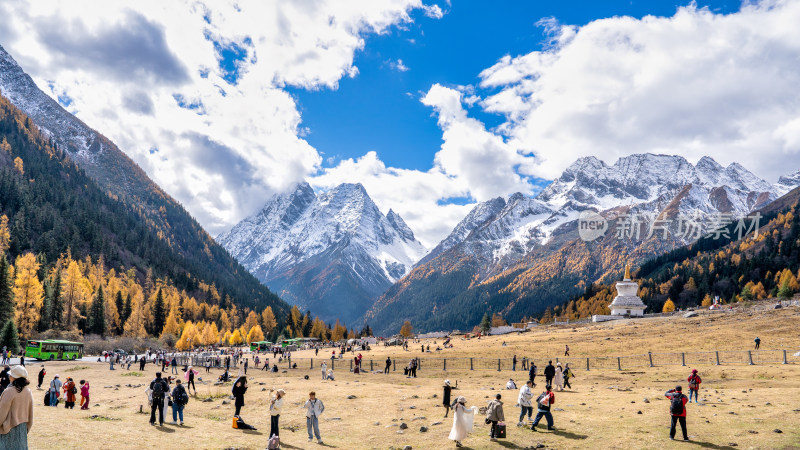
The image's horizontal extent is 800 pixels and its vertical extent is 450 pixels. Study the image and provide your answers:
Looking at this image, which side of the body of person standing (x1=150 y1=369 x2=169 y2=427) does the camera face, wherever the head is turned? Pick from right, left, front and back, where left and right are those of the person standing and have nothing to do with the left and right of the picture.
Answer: back

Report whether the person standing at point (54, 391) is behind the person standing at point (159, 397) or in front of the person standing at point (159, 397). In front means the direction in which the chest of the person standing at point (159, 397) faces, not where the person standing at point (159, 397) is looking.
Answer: in front

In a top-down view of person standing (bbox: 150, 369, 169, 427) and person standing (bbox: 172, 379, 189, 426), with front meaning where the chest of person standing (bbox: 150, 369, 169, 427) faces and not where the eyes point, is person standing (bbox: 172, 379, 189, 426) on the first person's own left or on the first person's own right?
on the first person's own right

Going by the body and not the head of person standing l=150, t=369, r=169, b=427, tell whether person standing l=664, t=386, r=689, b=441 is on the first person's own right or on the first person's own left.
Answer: on the first person's own right

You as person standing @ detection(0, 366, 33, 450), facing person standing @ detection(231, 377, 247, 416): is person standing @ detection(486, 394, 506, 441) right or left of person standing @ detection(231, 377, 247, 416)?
right

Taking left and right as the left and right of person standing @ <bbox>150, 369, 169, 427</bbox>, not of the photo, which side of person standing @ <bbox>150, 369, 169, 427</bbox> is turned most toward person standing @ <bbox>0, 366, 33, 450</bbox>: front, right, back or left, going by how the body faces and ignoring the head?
back

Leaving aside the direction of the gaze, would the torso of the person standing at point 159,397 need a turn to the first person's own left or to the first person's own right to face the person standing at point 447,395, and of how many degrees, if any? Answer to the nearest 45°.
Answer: approximately 90° to the first person's own right

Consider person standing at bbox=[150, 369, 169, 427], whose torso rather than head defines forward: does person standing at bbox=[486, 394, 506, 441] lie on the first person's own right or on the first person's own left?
on the first person's own right

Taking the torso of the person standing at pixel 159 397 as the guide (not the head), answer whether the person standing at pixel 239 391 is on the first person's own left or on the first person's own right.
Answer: on the first person's own right

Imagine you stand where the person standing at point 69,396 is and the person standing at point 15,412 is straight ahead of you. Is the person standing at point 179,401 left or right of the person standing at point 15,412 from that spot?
left
